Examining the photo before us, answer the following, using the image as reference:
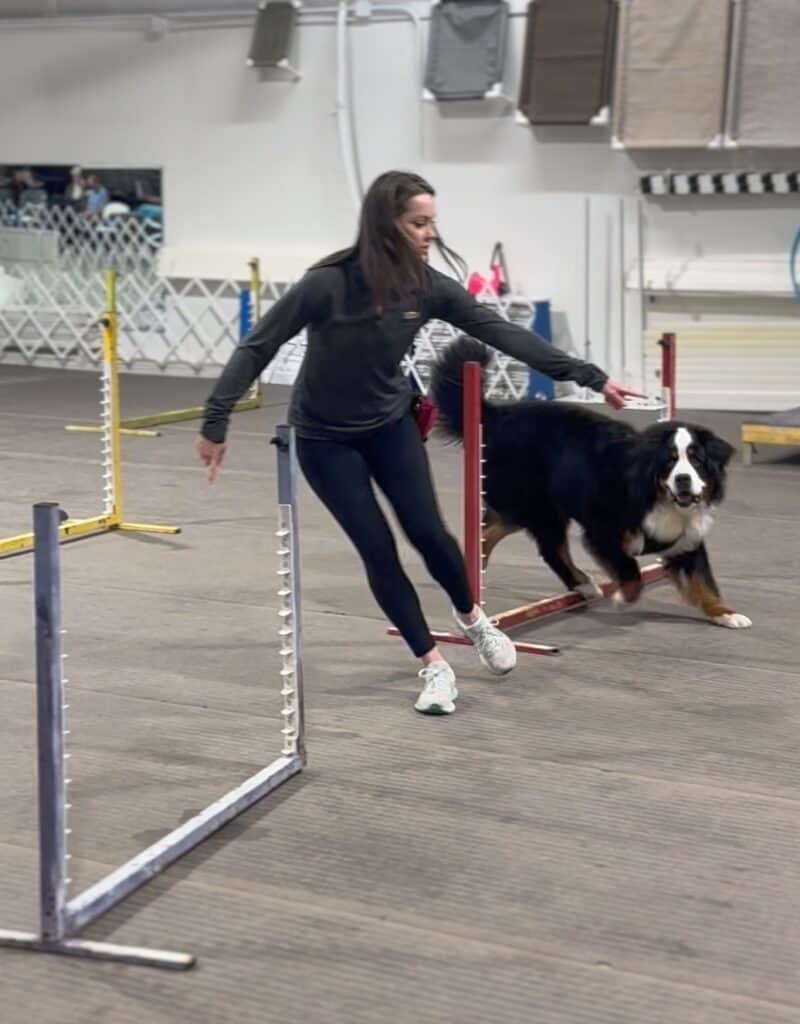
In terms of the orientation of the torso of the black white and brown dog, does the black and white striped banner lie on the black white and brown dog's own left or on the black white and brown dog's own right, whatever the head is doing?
on the black white and brown dog's own left

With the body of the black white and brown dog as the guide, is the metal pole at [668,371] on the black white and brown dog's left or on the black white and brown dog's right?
on the black white and brown dog's left

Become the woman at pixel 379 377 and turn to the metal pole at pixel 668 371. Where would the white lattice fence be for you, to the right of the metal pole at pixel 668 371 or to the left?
left

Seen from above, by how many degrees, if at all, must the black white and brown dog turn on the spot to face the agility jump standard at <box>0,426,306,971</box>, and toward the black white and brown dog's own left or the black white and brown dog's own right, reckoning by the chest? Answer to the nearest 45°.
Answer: approximately 45° to the black white and brown dog's own right

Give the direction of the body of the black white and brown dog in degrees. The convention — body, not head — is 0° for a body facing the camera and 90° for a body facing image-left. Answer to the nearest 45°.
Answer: approximately 315°

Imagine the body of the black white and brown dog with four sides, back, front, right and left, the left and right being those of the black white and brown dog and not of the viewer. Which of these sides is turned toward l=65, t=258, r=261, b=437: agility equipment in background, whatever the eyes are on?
back

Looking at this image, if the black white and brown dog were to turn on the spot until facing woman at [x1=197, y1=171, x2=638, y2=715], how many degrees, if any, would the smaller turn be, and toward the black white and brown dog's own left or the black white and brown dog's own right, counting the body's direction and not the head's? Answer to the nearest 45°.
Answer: approximately 90° to the black white and brown dog's own right

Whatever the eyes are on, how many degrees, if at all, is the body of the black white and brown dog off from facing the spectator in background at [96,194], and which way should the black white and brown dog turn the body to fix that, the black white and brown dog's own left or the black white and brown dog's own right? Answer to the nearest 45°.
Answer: approximately 180°

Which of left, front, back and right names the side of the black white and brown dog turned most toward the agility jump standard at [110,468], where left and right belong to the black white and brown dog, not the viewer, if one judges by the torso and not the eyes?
back

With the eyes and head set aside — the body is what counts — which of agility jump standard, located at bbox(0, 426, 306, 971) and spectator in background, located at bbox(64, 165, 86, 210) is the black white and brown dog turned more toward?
the agility jump standard
